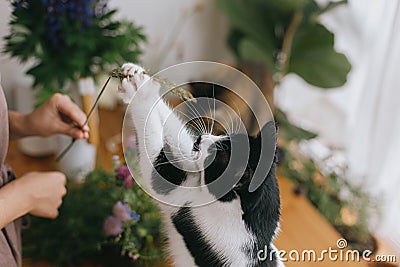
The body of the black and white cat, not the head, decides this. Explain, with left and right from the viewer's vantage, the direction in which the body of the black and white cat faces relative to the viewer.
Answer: facing to the left of the viewer

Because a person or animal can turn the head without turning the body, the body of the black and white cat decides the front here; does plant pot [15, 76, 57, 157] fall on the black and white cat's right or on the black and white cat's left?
on the black and white cat's right
